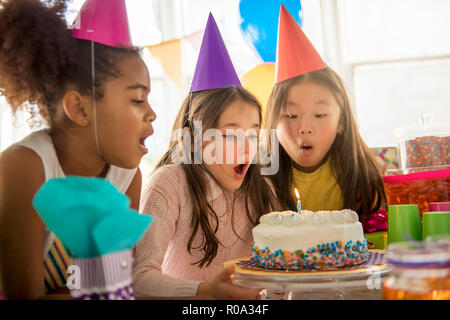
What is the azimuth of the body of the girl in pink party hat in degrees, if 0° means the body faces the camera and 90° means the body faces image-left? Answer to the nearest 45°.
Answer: approximately 315°

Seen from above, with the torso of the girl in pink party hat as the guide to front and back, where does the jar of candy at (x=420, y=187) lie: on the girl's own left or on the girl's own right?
on the girl's own left

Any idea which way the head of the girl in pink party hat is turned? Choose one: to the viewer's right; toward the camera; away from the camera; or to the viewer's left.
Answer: to the viewer's right
